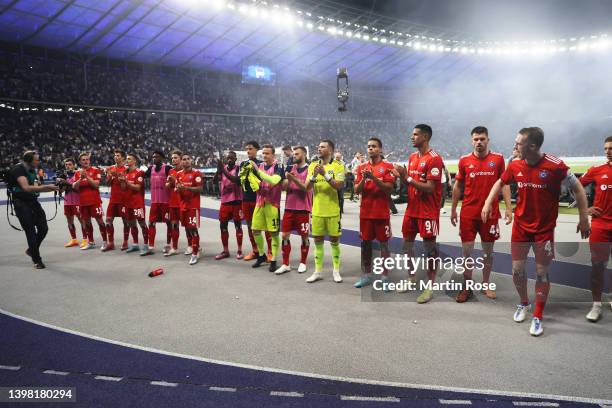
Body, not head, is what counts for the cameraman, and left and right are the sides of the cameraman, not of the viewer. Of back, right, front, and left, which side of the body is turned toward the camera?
right

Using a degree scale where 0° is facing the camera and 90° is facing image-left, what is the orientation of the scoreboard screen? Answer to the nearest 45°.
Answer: approximately 0°

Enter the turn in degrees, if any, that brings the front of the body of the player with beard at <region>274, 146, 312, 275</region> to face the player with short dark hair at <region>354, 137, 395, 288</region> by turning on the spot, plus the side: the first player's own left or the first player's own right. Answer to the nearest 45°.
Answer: approximately 90° to the first player's own left

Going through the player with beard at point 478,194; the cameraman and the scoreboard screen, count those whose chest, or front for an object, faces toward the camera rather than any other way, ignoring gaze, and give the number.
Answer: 2

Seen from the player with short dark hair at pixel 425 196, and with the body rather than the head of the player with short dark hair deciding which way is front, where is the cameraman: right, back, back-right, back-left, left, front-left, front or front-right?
front-right

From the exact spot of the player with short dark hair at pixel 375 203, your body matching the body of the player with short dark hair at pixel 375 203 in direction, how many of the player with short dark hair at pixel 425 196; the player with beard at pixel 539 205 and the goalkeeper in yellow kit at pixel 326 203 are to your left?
2

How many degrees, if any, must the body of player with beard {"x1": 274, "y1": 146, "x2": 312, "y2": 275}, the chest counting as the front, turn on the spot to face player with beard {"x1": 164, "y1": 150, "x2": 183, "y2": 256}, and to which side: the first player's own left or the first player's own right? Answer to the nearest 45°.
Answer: approximately 90° to the first player's own right

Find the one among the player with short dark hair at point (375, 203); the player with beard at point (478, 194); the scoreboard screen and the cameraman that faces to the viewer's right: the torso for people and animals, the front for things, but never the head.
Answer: the cameraman

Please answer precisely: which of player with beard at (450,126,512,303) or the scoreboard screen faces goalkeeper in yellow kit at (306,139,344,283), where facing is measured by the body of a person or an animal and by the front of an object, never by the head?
the scoreboard screen
